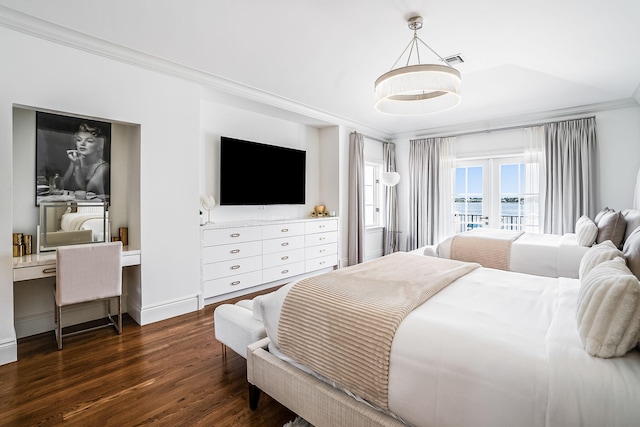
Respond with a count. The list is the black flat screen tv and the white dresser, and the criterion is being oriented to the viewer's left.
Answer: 0

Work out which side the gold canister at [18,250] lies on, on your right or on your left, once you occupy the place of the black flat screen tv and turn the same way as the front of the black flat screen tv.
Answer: on your right

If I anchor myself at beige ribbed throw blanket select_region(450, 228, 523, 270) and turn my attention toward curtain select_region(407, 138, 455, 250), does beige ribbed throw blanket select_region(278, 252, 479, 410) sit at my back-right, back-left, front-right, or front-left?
back-left

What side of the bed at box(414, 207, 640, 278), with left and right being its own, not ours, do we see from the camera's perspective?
left

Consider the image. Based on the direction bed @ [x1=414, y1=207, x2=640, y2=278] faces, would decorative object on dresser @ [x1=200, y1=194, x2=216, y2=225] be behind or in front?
in front

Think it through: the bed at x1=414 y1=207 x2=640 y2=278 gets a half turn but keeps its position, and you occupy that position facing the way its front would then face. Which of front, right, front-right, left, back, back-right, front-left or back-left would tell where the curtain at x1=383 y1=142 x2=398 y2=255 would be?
back-left

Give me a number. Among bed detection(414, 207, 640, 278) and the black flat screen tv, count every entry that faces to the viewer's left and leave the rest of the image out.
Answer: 1

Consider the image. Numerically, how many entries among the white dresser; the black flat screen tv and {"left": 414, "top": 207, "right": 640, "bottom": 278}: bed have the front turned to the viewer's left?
1

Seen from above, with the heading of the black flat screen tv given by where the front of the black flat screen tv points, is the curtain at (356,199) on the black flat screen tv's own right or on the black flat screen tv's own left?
on the black flat screen tv's own left

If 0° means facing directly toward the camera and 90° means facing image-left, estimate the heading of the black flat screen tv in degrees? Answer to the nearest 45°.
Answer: approximately 315°

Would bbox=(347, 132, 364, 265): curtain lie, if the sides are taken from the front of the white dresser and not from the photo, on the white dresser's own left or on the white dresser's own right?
on the white dresser's own left

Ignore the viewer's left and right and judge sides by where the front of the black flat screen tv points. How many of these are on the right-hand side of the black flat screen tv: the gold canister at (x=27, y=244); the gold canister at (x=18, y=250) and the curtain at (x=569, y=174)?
2

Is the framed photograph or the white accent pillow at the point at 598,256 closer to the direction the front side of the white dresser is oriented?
the white accent pillow

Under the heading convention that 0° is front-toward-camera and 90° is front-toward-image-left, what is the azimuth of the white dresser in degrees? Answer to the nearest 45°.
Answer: approximately 315°
